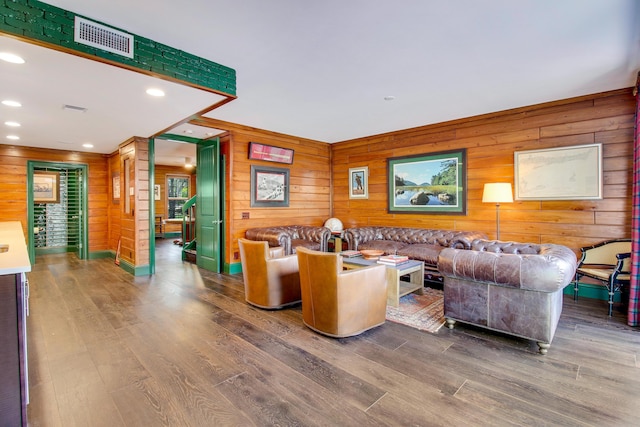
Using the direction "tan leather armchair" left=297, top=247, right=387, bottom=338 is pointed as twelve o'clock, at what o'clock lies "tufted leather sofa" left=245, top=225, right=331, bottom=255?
The tufted leather sofa is roughly at 10 o'clock from the tan leather armchair.

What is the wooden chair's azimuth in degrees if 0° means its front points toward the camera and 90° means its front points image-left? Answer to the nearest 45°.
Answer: approximately 45°

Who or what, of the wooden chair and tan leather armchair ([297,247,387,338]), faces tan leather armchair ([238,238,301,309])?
the wooden chair

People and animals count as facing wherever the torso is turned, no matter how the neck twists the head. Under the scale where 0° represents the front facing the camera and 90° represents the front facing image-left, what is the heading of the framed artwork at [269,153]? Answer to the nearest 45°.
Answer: approximately 315°

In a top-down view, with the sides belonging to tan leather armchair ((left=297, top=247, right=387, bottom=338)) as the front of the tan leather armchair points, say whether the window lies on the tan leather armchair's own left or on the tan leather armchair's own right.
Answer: on the tan leather armchair's own left

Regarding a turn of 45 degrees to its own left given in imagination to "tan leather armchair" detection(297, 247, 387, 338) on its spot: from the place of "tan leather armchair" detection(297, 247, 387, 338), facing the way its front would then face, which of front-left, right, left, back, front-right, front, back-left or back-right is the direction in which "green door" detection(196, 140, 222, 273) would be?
front-left

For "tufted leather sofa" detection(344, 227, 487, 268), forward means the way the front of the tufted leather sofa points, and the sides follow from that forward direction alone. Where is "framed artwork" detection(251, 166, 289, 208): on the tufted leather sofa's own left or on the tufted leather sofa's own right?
on the tufted leather sofa's own right

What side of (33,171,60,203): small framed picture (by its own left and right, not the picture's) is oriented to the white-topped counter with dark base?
front

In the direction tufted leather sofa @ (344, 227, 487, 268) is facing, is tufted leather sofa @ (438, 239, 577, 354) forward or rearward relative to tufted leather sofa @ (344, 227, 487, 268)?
forward

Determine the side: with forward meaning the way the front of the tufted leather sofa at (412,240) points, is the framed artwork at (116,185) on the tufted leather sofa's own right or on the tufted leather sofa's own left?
on the tufted leather sofa's own right

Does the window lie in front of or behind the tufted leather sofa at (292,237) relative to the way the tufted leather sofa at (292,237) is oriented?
behind

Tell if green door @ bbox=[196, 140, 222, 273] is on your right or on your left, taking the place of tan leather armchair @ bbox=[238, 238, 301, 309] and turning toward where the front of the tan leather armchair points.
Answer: on your left

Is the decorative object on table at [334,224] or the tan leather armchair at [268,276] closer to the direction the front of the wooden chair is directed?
the tan leather armchair
